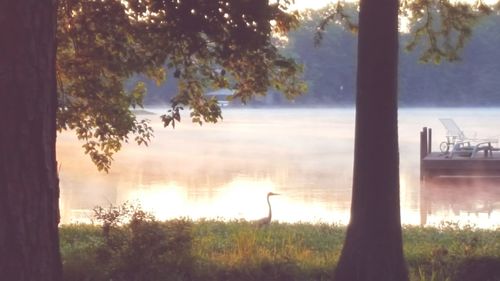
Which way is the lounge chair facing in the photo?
to the viewer's right
